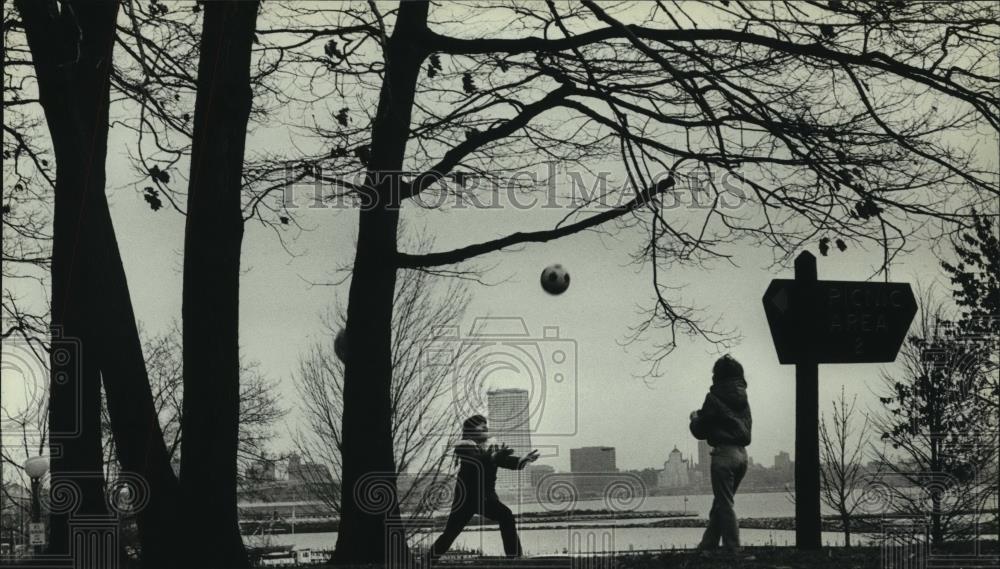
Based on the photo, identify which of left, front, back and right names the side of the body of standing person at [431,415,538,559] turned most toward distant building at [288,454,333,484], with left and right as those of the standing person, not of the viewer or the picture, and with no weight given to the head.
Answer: left

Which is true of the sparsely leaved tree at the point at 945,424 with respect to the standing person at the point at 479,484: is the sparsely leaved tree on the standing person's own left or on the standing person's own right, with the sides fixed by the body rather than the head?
on the standing person's own left

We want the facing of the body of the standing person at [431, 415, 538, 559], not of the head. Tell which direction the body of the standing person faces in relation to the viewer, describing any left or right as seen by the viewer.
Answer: facing to the right of the viewer

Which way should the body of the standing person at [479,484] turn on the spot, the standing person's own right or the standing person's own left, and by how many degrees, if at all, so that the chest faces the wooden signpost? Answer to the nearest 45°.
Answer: approximately 45° to the standing person's own right

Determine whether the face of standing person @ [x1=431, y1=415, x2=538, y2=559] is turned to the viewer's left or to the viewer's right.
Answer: to the viewer's right

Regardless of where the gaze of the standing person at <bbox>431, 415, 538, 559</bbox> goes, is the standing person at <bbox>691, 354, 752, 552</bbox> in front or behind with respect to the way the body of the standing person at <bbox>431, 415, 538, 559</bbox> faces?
in front

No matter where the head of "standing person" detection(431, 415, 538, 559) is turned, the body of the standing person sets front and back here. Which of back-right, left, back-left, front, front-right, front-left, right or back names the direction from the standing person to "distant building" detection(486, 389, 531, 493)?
left
